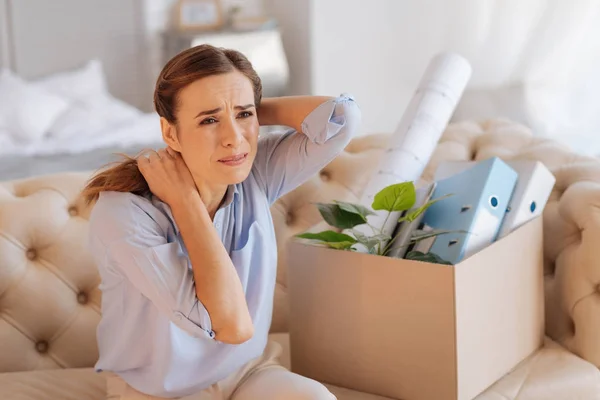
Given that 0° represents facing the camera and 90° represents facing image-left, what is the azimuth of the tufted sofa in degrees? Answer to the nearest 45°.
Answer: approximately 0°

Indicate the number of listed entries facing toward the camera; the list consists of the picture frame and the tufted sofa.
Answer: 2

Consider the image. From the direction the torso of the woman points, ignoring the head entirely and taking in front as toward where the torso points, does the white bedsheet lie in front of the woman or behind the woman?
behind

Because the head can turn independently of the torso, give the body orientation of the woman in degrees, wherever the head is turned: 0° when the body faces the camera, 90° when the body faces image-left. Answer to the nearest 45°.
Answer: approximately 315°

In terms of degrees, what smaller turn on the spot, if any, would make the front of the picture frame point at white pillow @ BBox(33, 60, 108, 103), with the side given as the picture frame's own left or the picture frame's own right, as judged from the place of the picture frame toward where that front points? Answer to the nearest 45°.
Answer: approximately 45° to the picture frame's own right

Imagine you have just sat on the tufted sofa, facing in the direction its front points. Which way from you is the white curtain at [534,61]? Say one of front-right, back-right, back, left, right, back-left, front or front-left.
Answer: back-left

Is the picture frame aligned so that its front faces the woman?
yes
